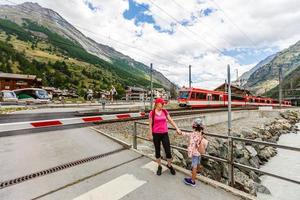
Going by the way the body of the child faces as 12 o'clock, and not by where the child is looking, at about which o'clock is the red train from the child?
The red train is roughly at 3 o'clock from the child.

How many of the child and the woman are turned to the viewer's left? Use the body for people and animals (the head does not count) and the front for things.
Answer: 1

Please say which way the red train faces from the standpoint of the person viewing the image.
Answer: facing the viewer and to the left of the viewer
